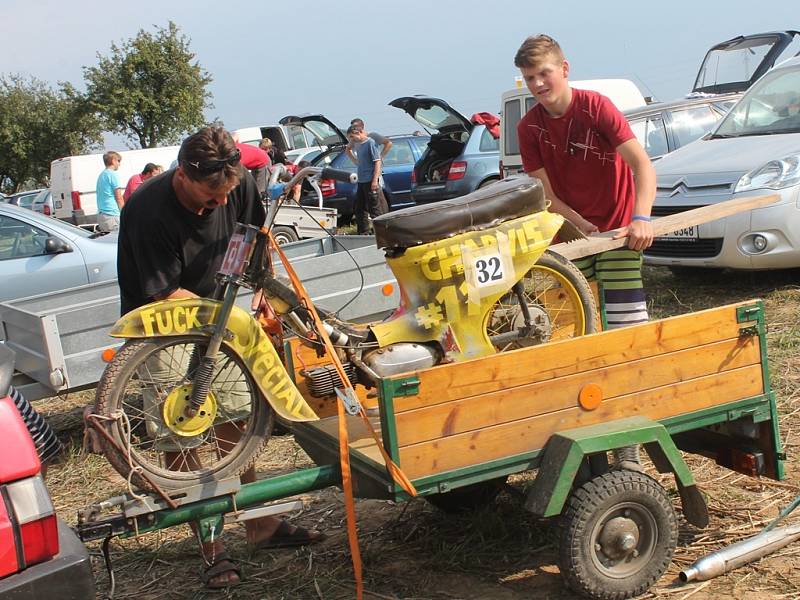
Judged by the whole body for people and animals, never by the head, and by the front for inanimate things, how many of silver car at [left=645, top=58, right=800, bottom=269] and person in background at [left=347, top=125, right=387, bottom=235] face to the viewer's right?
0

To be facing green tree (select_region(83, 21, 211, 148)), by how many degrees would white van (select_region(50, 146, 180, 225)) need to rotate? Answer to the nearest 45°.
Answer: approximately 45° to its left

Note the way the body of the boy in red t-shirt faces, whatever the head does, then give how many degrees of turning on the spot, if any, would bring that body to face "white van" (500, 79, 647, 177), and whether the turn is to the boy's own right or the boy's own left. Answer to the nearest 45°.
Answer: approximately 135° to the boy's own right

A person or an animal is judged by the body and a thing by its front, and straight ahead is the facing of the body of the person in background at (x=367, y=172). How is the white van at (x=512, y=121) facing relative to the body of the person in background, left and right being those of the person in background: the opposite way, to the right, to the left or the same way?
the opposite way

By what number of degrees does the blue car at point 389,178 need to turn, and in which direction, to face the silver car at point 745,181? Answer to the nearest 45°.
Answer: approximately 135° to its right

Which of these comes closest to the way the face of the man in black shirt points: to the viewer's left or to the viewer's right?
to the viewer's right

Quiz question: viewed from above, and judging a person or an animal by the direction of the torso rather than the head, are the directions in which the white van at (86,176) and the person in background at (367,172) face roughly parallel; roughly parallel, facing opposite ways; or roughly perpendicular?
roughly parallel, facing opposite ways

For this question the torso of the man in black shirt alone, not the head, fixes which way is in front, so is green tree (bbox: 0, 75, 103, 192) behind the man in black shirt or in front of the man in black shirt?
behind

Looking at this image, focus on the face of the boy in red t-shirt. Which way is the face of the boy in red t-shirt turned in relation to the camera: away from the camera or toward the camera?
toward the camera

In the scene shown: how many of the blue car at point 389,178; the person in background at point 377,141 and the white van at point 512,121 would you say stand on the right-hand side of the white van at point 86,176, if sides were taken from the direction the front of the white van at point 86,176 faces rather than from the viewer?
3

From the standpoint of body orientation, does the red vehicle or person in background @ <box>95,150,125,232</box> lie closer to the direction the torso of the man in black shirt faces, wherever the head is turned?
the red vehicle

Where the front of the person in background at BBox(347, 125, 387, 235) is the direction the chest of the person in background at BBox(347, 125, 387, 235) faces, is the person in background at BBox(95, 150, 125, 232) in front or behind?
in front

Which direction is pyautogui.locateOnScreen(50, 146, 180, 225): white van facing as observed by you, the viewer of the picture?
facing away from the viewer and to the right of the viewer

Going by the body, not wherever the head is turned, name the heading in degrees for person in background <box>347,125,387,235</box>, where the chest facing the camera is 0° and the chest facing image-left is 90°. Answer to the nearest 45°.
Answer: approximately 45°

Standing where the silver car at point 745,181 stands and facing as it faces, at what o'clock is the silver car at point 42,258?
the silver car at point 42,258 is roughly at 1 o'clock from the silver car at point 745,181.
